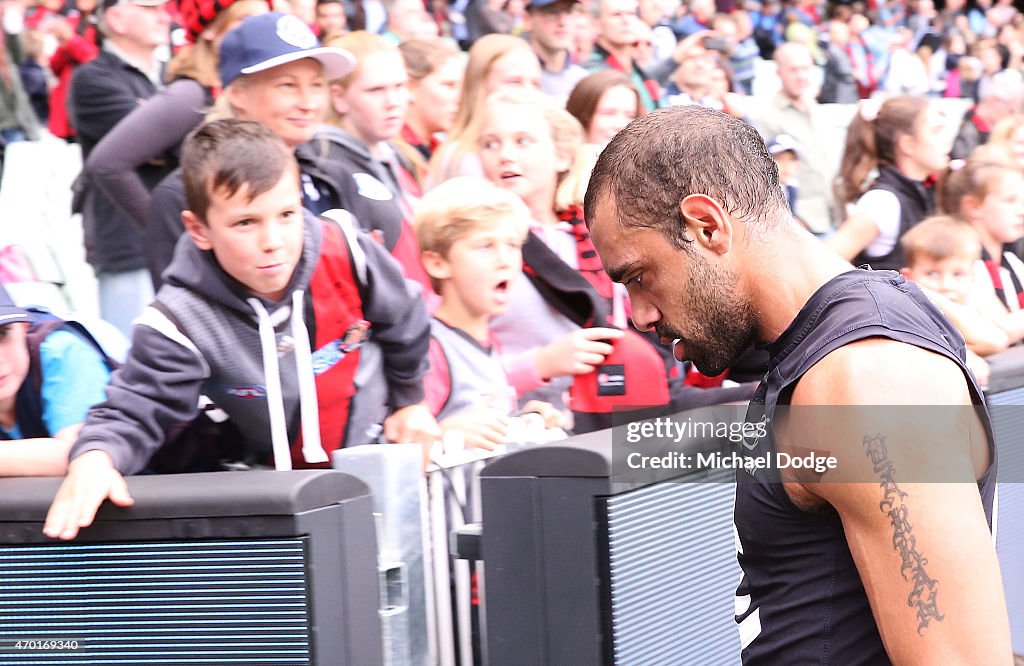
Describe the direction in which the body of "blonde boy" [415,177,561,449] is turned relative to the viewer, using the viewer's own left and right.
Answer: facing the viewer and to the right of the viewer

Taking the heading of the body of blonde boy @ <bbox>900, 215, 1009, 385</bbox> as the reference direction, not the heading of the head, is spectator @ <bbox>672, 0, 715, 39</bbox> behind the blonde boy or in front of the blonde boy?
behind

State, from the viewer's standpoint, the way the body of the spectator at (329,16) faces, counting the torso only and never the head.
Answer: toward the camera

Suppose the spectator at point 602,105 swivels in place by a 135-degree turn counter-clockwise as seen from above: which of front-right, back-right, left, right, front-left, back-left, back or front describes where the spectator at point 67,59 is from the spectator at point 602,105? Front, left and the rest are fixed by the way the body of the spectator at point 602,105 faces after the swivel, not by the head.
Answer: left

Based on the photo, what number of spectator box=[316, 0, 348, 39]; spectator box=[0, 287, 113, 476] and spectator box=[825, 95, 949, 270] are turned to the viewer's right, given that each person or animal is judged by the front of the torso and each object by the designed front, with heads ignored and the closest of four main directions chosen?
1

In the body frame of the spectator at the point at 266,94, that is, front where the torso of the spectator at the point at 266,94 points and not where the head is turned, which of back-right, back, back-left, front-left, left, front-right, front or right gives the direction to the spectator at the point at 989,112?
left

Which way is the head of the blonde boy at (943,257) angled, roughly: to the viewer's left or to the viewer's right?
to the viewer's left

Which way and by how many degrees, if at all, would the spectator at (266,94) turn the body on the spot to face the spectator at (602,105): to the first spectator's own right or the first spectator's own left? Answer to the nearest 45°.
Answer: approximately 90° to the first spectator's own left

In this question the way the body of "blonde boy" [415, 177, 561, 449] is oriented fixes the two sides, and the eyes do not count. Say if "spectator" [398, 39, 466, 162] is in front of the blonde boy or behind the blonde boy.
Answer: behind

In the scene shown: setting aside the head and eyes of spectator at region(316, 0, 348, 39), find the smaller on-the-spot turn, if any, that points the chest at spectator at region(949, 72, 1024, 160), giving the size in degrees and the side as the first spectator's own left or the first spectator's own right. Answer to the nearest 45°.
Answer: approximately 90° to the first spectator's own left

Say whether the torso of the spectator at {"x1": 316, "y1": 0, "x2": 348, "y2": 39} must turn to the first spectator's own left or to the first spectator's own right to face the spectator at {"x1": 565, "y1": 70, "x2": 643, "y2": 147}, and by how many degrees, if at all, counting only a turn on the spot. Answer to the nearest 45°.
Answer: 0° — they already face them

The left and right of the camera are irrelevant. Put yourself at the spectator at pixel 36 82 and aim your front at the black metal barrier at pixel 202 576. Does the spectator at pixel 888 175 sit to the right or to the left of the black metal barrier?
left
